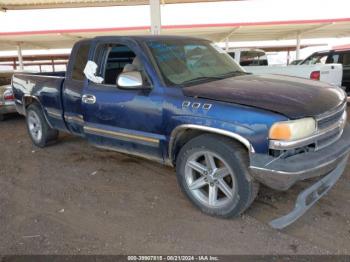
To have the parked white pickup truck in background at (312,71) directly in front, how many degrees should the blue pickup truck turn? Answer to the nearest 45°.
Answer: approximately 90° to its left

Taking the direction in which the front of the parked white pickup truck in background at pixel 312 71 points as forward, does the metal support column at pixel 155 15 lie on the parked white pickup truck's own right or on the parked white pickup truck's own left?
on the parked white pickup truck's own left

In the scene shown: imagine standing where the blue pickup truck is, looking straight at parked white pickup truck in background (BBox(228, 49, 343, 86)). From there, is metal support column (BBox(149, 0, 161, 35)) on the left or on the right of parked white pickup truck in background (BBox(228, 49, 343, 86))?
left

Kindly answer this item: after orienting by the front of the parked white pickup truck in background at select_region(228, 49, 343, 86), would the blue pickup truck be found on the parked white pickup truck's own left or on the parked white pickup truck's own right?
on the parked white pickup truck's own left

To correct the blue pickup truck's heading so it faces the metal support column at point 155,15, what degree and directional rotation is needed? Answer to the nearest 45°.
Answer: approximately 135° to its left

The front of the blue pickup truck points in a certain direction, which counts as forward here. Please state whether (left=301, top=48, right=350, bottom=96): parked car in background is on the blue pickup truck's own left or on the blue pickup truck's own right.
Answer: on the blue pickup truck's own left

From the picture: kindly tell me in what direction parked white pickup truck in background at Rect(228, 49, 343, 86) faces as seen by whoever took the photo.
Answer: facing away from the viewer and to the left of the viewer

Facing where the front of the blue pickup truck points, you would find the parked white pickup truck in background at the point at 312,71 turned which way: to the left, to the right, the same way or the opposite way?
the opposite way

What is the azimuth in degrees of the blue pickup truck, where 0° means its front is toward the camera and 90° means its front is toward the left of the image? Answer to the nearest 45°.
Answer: approximately 315°
